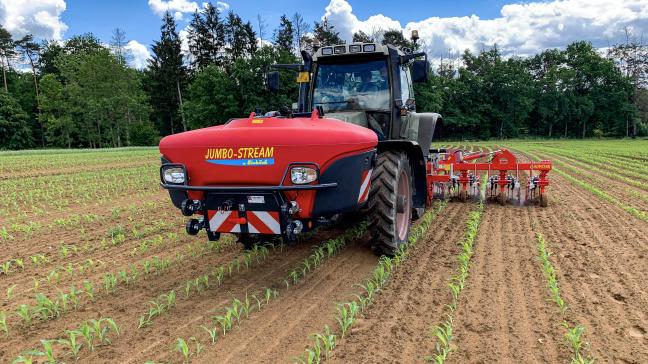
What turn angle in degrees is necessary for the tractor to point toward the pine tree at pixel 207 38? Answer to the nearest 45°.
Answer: approximately 135° to its right

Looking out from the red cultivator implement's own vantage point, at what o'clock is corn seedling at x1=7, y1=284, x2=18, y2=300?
The corn seedling is roughly at 1 o'clock from the red cultivator implement.

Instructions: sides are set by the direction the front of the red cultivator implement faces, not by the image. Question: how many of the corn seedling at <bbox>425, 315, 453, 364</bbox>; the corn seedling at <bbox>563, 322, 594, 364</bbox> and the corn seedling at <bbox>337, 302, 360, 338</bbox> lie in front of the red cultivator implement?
3

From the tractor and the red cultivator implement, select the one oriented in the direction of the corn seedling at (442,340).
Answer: the red cultivator implement

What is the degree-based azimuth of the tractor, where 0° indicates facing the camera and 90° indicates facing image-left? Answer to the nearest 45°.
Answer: approximately 45°

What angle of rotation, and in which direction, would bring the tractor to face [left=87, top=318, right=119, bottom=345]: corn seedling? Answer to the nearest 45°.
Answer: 0° — it already faces it

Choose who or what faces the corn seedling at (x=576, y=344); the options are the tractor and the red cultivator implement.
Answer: the red cultivator implement

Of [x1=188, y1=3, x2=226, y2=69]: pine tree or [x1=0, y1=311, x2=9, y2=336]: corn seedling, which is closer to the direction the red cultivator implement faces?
the corn seedling

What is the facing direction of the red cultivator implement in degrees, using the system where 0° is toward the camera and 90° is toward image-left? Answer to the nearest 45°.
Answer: approximately 0°

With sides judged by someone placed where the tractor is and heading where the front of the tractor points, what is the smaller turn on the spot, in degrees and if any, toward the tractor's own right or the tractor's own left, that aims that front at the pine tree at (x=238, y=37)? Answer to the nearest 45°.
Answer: approximately 135° to the tractor's own right

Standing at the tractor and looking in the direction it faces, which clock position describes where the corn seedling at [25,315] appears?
The corn seedling is roughly at 1 o'clock from the tractor.
